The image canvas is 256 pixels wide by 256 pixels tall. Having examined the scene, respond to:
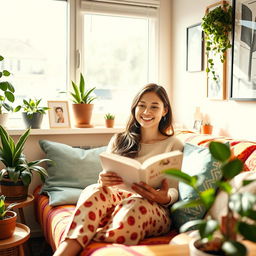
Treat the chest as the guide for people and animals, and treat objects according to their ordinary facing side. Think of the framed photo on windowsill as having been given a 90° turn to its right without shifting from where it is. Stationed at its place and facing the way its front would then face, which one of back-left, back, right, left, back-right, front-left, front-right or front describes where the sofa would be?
left

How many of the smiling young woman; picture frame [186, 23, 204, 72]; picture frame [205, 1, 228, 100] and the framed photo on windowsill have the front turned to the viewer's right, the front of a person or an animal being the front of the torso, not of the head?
0

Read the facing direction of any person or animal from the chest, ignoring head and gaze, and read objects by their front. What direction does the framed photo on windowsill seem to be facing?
toward the camera

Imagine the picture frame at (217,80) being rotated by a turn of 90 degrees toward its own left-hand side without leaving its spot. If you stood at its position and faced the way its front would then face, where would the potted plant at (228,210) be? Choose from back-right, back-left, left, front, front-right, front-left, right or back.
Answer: front-right

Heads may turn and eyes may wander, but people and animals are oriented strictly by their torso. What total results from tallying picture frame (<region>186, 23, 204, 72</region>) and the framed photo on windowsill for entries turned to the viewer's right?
0

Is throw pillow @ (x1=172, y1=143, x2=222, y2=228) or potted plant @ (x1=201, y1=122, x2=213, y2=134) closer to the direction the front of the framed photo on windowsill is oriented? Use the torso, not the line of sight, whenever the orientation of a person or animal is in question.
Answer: the throw pillow

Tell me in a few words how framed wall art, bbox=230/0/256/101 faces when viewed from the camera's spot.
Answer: facing the viewer and to the left of the viewer

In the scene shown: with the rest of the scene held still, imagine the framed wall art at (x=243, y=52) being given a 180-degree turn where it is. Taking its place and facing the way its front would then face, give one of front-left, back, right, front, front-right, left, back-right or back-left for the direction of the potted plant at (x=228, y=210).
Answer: back-right

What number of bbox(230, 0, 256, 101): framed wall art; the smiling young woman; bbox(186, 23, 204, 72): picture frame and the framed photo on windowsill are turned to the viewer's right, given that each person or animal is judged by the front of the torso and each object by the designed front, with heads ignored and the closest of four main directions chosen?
0

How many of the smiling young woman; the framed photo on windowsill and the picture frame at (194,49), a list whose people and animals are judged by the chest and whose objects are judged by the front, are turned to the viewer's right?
0
